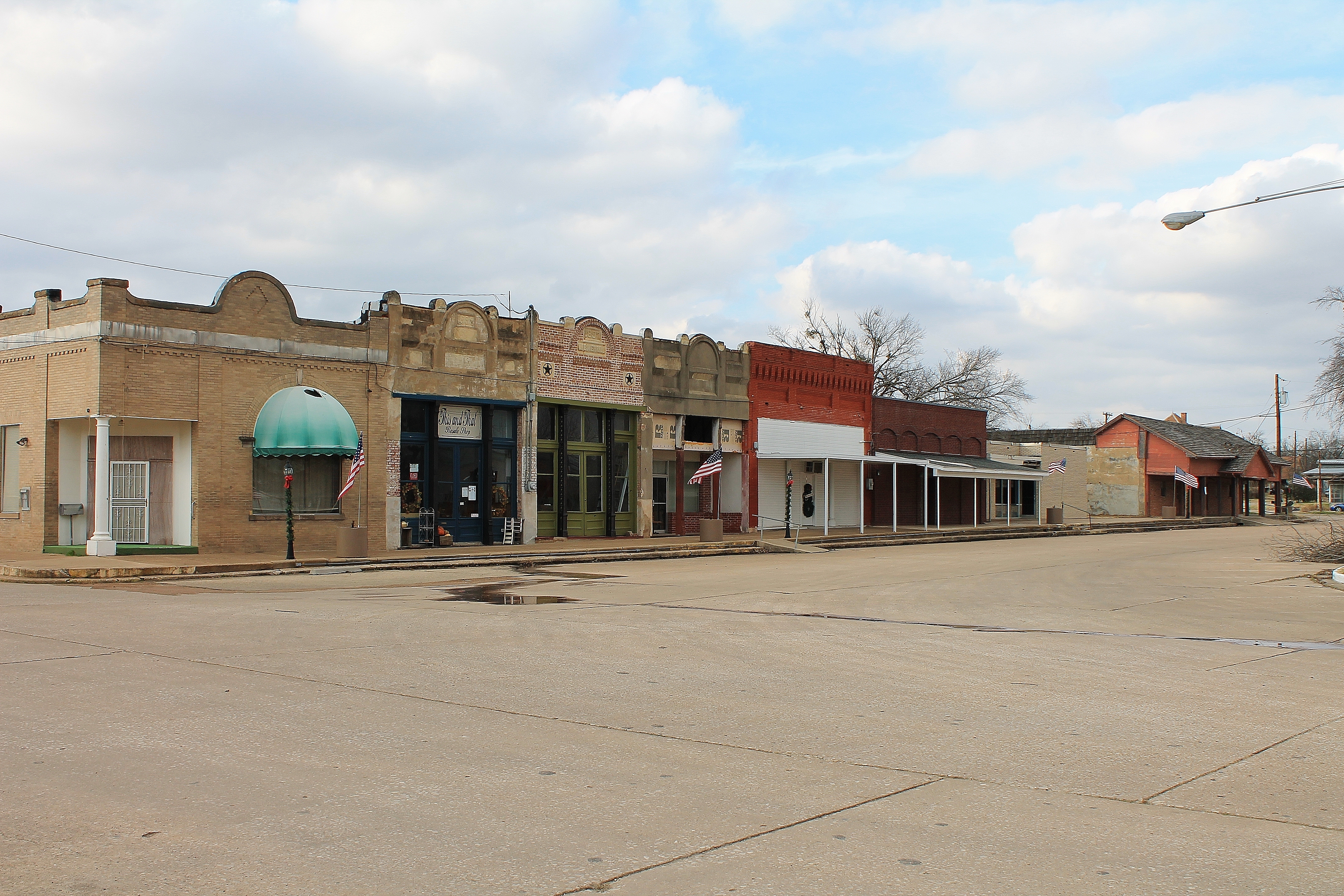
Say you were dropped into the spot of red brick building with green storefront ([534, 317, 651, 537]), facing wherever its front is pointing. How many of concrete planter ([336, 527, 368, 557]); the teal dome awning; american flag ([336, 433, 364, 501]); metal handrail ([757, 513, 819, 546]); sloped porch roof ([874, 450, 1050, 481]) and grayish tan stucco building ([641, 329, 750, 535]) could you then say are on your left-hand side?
3

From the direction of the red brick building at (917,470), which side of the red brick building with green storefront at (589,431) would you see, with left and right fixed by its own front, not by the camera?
left

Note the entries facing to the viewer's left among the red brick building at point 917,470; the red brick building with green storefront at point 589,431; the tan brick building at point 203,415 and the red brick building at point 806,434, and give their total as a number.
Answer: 0

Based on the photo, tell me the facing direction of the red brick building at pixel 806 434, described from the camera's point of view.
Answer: facing the viewer and to the right of the viewer

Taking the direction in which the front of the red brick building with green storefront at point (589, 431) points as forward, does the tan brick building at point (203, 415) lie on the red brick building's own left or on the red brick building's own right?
on the red brick building's own right

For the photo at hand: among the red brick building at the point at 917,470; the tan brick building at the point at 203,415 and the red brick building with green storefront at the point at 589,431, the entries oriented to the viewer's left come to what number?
0

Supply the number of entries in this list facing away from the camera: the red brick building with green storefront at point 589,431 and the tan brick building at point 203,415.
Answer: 0

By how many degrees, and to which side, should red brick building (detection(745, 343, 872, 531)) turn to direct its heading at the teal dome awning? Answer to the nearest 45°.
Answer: approximately 90° to its right

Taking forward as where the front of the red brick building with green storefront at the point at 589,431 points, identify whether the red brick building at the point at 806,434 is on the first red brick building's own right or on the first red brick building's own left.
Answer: on the first red brick building's own left

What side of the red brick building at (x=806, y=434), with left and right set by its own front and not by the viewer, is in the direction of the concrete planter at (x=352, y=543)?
right

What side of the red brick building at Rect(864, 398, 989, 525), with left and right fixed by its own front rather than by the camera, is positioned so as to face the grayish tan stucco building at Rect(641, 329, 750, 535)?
right

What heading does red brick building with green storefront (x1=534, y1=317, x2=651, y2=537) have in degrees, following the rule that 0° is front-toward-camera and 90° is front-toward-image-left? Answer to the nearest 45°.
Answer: approximately 315°

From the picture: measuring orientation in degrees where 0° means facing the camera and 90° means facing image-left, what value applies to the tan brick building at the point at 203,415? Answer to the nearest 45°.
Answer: approximately 315°

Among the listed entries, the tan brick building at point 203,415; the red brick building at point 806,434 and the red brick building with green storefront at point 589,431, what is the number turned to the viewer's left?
0
